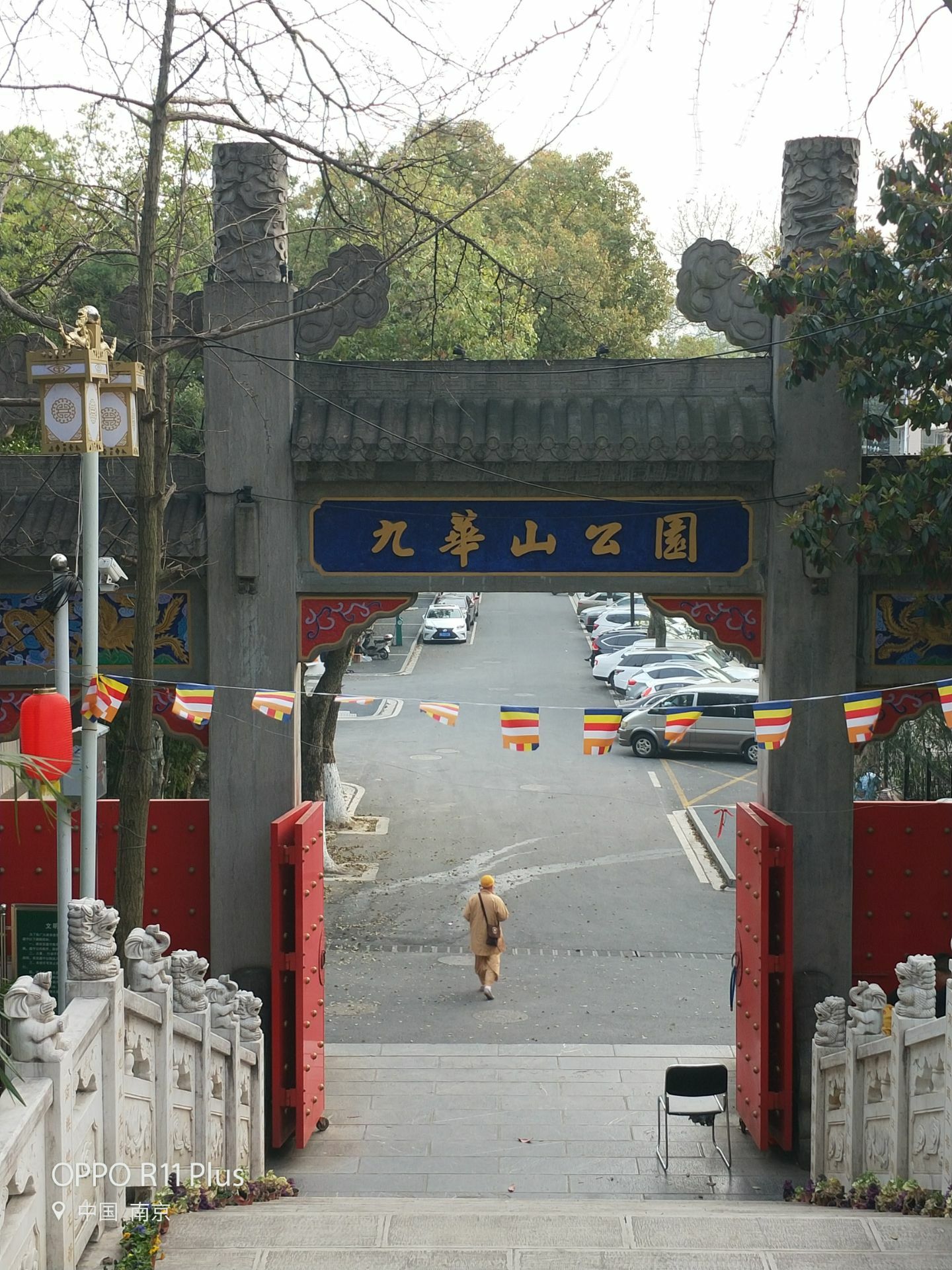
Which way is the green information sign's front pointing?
toward the camera

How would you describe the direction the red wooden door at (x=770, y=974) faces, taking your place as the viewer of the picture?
facing to the left of the viewer

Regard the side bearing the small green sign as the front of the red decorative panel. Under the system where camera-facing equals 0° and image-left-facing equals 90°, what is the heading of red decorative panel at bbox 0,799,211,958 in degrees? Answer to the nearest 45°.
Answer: approximately 0°

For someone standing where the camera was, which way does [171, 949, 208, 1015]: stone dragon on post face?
facing to the right of the viewer

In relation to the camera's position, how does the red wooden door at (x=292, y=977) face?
facing to the right of the viewer

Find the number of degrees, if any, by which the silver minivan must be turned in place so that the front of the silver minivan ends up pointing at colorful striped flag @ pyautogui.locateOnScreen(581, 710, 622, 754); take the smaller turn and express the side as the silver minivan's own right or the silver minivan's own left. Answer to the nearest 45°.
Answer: approximately 90° to the silver minivan's own left

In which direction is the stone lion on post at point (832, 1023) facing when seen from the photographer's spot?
facing to the left of the viewer

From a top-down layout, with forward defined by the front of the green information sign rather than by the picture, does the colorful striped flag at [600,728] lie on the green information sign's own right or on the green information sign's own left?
on the green information sign's own left

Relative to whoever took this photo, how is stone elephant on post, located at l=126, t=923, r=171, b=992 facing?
facing to the right of the viewer

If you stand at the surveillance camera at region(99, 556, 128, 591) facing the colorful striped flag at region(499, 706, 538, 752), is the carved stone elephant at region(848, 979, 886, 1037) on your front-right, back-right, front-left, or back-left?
front-right

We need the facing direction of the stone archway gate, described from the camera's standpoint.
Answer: facing the viewer
